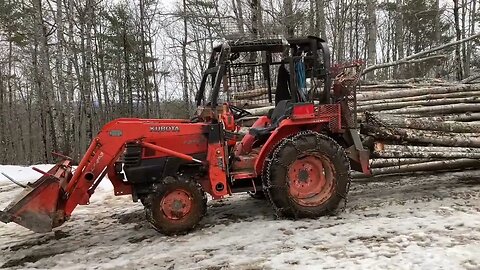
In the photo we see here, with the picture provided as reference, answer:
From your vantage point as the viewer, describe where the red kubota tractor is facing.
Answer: facing to the left of the viewer

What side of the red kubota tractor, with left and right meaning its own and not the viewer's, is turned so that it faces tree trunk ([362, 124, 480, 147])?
back

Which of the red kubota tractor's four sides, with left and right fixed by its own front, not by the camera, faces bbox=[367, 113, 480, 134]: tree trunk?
back
